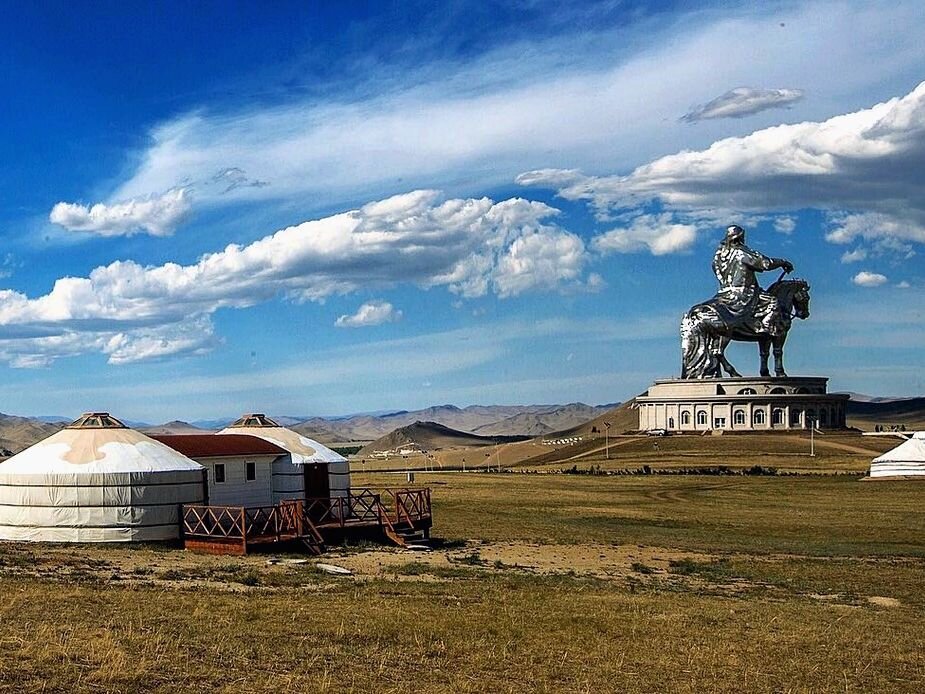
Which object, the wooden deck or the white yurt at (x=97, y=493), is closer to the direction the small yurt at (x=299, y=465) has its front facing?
the wooden deck

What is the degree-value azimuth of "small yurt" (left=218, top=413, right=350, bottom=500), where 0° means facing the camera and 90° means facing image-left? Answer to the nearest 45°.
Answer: approximately 315°

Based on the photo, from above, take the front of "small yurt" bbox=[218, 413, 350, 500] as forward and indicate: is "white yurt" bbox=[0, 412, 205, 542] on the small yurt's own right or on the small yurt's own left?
on the small yurt's own right
